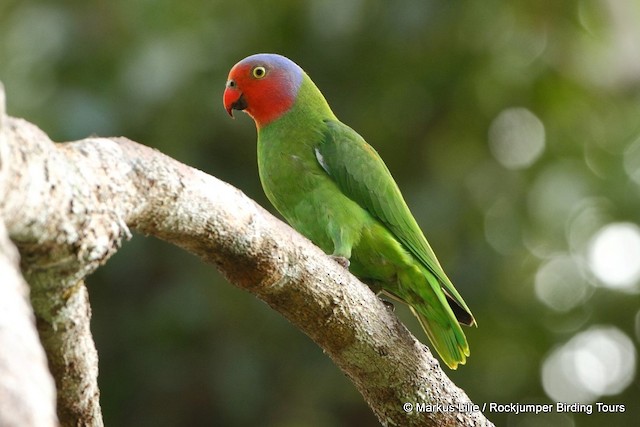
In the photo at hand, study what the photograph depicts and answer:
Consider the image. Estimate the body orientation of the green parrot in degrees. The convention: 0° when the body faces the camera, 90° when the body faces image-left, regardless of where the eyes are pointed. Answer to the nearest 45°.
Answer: approximately 90°
